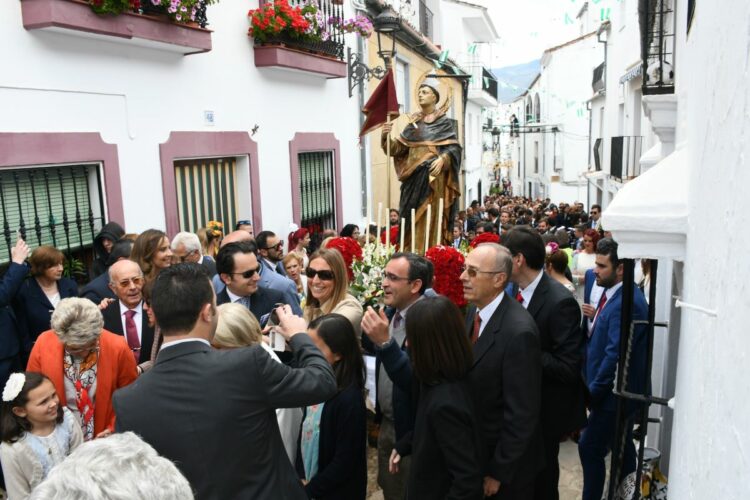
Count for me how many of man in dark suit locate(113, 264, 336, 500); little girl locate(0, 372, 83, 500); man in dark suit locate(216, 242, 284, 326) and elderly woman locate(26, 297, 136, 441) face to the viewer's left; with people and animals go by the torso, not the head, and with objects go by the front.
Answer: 0

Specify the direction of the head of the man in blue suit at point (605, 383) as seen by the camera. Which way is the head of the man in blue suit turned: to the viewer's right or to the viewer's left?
to the viewer's left

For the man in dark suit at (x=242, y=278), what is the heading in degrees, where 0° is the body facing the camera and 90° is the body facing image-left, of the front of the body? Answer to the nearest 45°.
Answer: approximately 315°

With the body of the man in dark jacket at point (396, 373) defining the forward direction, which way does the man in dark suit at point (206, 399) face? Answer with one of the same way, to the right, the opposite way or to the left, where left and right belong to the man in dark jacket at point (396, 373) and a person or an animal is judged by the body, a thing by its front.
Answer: the opposite way

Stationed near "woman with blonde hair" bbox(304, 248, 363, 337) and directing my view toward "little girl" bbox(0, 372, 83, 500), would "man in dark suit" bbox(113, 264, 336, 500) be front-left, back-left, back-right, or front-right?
front-left

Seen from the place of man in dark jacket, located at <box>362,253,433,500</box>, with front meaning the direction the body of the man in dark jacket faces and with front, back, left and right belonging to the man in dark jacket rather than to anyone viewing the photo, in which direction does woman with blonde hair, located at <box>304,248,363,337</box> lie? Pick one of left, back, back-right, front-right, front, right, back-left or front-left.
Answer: right

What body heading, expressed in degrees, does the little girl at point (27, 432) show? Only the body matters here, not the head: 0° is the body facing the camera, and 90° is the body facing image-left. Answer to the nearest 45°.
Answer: approximately 315°

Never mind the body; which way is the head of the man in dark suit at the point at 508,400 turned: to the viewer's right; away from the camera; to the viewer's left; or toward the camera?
to the viewer's left

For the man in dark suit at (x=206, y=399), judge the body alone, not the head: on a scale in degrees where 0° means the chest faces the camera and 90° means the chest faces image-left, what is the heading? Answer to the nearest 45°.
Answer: approximately 225°

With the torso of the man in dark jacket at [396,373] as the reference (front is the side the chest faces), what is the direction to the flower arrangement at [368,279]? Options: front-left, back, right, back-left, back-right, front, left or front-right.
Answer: back-right

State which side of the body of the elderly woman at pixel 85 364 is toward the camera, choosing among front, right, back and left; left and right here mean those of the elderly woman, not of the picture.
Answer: front

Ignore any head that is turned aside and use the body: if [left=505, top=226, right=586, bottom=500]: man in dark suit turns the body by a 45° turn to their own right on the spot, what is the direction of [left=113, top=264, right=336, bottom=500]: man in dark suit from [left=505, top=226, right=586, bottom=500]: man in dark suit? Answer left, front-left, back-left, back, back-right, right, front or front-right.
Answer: left

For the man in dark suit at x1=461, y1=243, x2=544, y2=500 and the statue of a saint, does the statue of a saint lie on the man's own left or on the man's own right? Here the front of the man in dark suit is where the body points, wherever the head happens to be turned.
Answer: on the man's own right

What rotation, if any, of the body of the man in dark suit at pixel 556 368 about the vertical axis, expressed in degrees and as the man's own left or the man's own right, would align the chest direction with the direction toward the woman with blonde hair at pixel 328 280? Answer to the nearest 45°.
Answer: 0° — they already face them

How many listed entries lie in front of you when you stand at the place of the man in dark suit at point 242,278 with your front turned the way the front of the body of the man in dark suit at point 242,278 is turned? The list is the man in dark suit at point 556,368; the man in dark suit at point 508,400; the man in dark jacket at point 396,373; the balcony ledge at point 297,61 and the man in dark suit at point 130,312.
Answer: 3

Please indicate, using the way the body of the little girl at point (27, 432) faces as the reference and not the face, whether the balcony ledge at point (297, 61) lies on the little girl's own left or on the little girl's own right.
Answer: on the little girl's own left

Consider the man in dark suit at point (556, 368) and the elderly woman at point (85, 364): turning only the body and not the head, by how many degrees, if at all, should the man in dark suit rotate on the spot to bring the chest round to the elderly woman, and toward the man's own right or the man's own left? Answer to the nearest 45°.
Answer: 0° — they already face them
